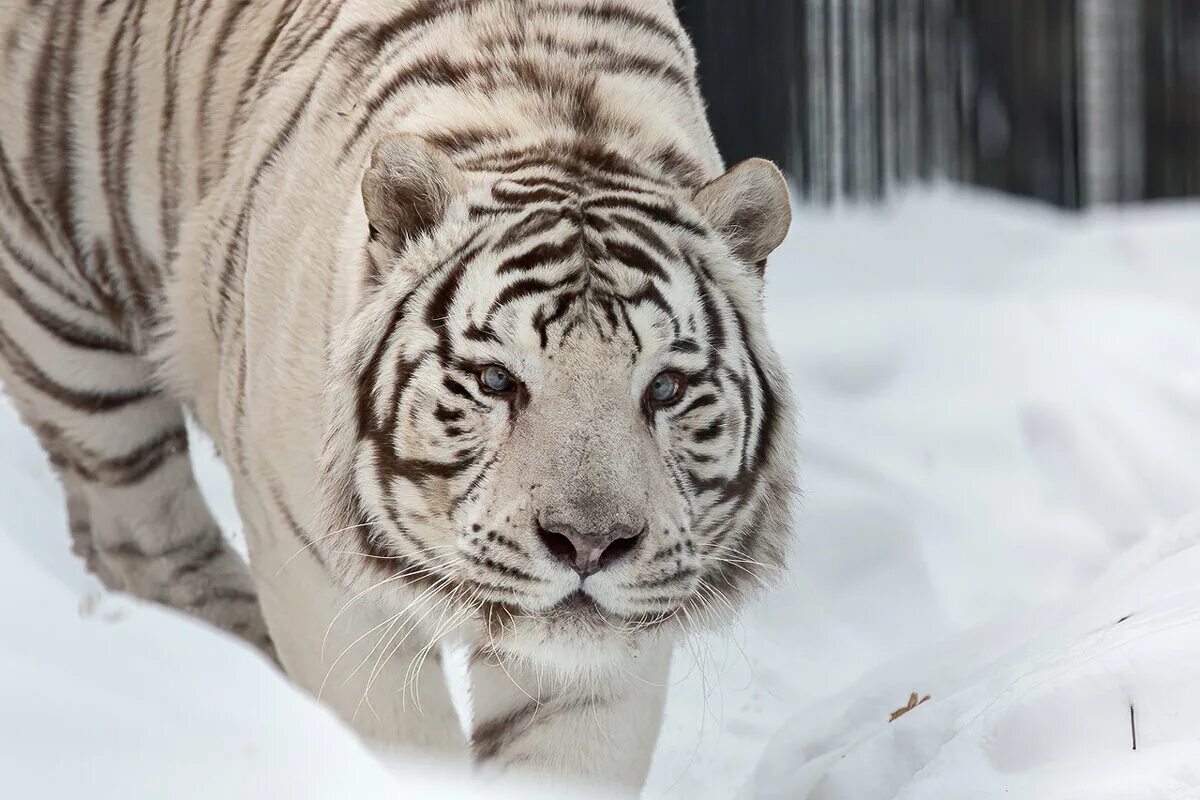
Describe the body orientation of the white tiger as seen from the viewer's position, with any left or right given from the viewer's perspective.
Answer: facing the viewer and to the right of the viewer
